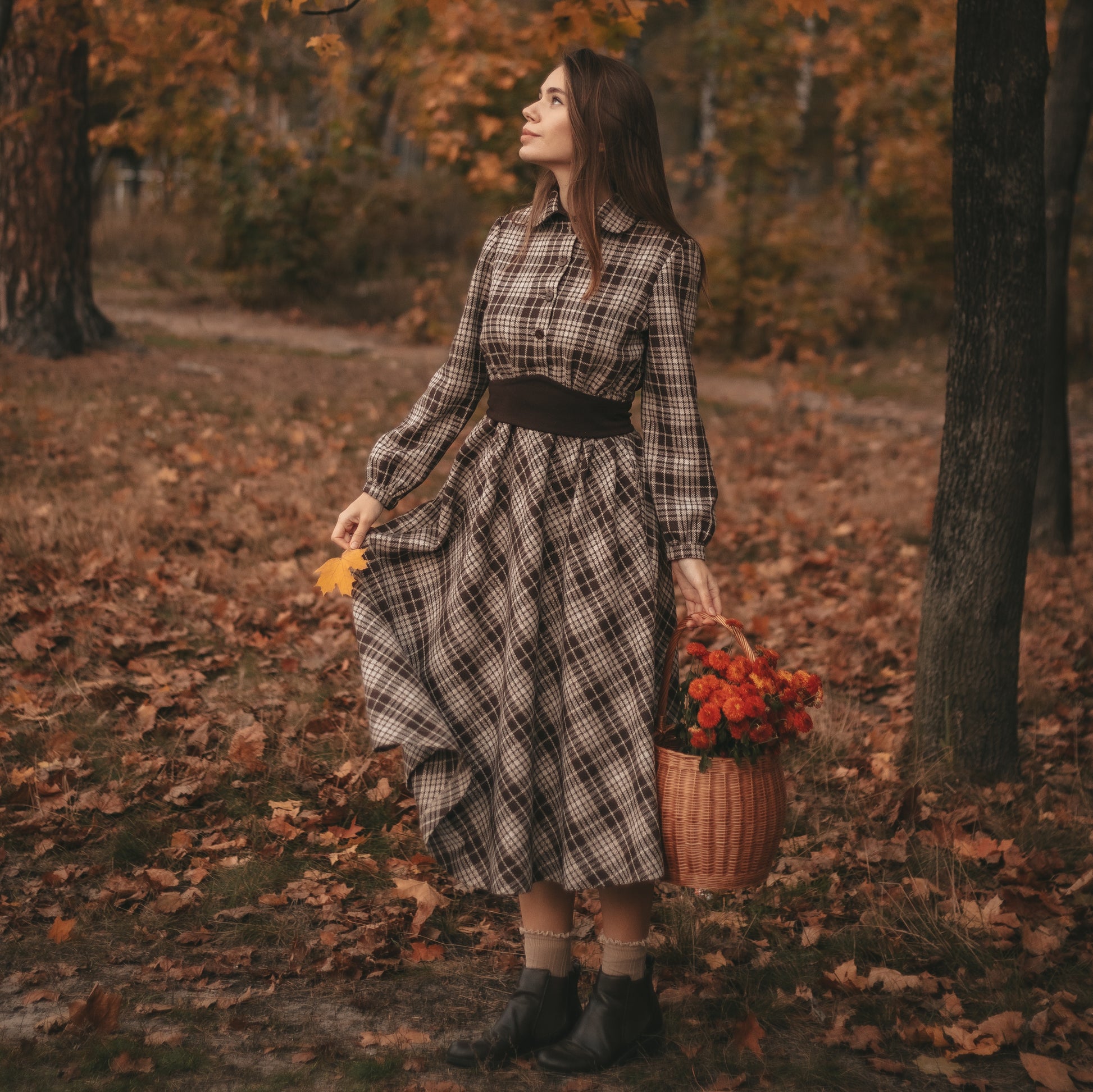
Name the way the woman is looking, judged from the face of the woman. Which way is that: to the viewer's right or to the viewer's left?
to the viewer's left

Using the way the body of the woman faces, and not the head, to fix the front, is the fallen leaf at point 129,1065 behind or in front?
in front

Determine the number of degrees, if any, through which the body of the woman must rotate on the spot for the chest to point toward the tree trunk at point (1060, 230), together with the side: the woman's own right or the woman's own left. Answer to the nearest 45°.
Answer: approximately 180°

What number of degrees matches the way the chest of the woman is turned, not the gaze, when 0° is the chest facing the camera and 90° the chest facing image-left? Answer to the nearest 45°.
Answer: approximately 45°

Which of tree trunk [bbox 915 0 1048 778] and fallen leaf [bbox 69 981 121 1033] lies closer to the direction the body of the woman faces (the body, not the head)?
the fallen leaf

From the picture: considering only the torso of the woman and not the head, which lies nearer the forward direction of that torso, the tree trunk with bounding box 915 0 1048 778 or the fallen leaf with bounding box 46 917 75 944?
the fallen leaf

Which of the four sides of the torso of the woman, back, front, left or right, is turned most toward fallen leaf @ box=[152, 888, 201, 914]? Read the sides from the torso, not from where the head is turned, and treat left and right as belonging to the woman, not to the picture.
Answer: right
